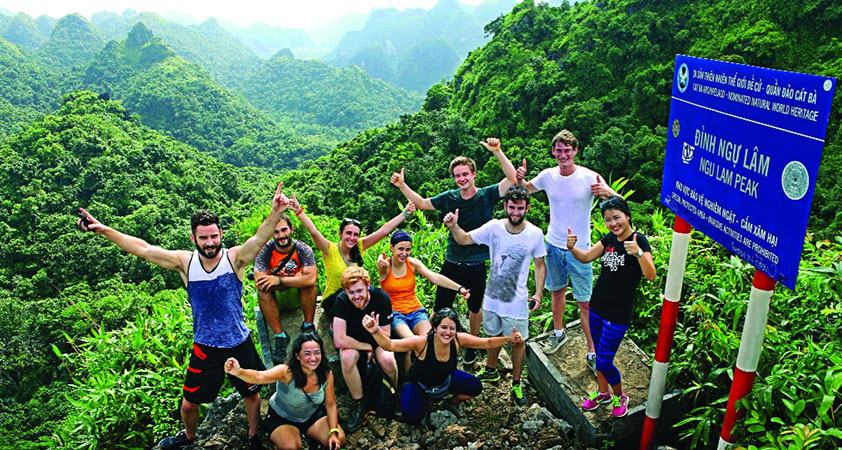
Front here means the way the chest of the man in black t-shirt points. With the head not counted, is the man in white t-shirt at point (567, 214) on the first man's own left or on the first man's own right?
on the first man's own left

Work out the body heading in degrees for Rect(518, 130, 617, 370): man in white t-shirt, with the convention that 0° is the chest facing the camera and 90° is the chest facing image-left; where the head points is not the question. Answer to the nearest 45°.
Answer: approximately 0°

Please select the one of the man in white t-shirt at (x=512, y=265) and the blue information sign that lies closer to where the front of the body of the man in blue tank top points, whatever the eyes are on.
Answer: the blue information sign

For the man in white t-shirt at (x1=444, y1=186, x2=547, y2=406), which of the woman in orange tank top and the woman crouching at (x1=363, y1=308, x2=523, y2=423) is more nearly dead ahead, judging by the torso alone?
the woman crouching

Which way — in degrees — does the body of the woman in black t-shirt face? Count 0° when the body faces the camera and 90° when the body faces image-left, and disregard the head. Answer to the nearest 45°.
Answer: approximately 45°
